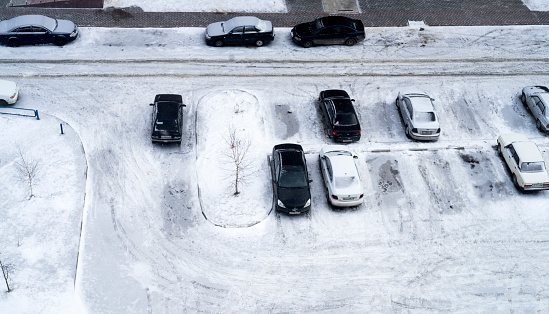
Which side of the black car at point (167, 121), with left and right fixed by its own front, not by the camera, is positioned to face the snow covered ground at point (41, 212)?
left

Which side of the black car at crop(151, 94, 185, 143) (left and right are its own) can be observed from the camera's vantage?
back

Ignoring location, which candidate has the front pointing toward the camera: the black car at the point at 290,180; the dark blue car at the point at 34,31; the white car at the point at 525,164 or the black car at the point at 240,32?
the black car at the point at 290,180

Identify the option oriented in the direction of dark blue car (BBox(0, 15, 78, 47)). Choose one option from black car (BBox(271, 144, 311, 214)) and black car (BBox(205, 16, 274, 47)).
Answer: black car (BBox(205, 16, 274, 47))

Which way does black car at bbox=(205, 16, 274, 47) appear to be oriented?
to the viewer's left

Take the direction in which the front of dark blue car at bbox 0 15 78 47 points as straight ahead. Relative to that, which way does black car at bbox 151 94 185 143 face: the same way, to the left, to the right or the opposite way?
to the left

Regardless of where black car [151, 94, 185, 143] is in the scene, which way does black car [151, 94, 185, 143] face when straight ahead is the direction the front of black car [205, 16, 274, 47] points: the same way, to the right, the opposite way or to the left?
to the right

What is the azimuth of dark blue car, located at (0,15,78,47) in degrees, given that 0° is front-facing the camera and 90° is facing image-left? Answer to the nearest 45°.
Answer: approximately 270°
